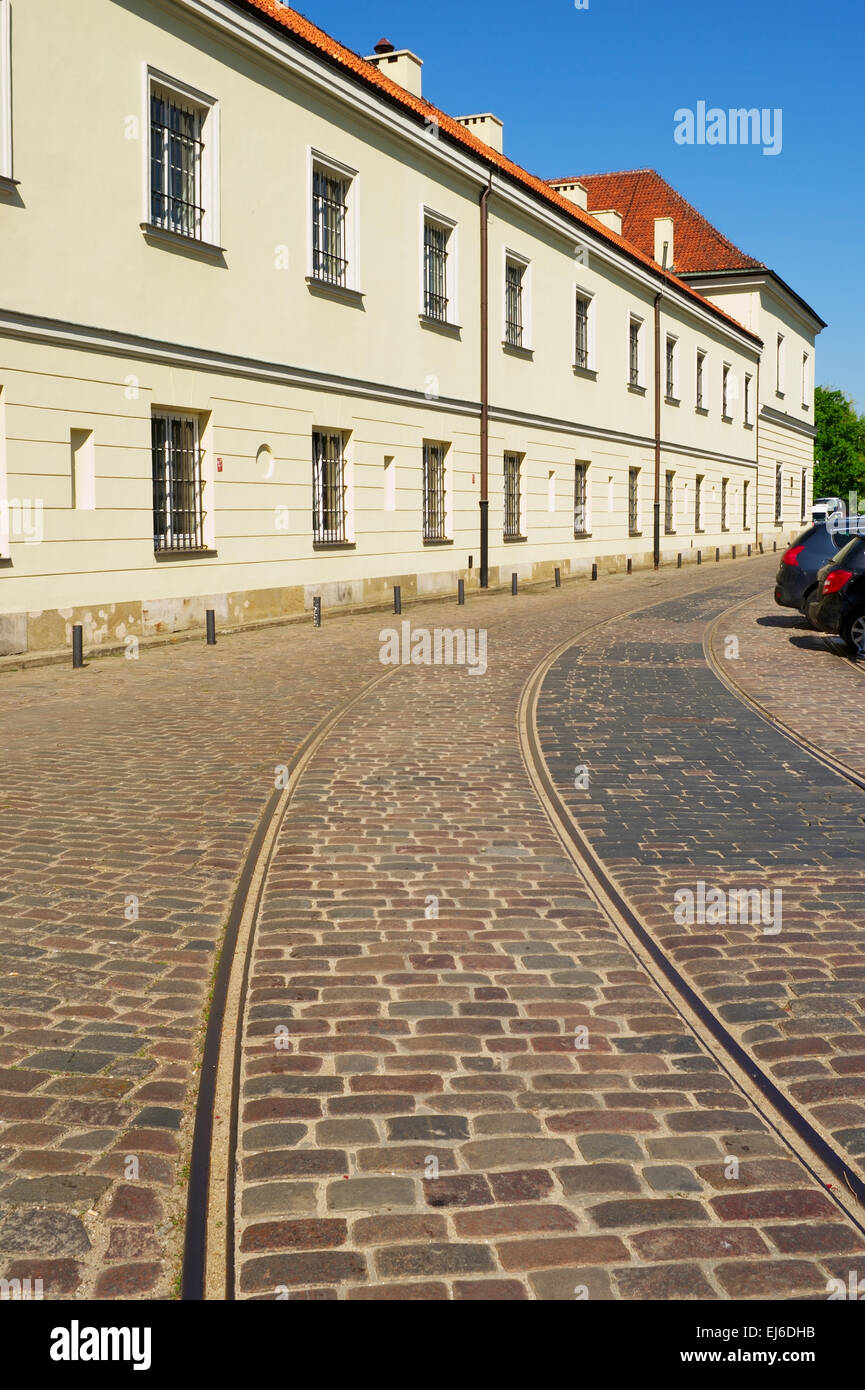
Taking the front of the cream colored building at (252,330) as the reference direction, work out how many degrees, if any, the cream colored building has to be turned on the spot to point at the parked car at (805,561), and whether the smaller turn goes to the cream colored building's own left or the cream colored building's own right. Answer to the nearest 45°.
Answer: approximately 45° to the cream colored building's own left

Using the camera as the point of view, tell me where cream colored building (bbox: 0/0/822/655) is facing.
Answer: facing the viewer and to the right of the viewer
